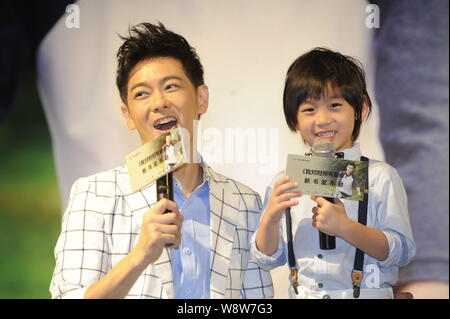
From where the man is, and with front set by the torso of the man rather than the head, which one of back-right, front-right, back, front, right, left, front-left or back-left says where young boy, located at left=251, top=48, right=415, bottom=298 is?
left

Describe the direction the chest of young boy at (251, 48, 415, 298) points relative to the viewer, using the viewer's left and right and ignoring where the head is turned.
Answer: facing the viewer and to the left of the viewer

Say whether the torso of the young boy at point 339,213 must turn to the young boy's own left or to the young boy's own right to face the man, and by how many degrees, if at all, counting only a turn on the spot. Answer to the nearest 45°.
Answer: approximately 45° to the young boy's own right

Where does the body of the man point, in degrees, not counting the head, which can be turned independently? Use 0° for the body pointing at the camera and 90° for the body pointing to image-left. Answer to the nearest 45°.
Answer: approximately 0°

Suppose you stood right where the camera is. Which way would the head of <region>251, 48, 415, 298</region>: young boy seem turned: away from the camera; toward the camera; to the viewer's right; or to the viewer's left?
toward the camera

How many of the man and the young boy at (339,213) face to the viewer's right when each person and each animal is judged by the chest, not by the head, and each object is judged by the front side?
0
